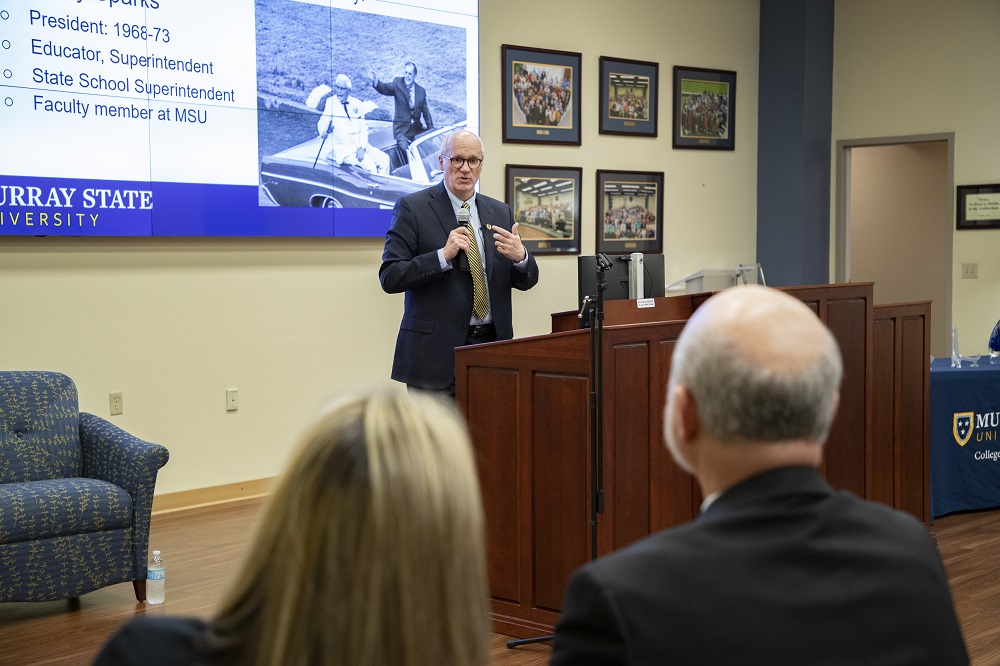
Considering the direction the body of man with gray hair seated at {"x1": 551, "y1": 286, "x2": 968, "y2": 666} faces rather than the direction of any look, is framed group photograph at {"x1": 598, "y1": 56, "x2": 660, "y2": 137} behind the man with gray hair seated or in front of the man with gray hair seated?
in front

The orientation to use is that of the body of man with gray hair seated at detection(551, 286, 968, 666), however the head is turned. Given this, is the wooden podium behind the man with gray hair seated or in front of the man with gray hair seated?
in front

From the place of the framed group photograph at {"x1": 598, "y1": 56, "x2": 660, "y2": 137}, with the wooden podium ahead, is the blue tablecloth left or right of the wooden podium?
left

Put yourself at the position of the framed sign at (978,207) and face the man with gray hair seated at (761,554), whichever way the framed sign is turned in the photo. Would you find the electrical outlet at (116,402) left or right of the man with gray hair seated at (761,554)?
right

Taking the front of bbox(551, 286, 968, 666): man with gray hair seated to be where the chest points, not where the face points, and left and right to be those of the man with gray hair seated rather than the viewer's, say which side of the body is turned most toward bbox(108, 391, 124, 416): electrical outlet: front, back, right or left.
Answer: front

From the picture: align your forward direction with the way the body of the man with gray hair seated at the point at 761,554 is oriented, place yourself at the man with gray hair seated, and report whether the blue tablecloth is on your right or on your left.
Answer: on your right

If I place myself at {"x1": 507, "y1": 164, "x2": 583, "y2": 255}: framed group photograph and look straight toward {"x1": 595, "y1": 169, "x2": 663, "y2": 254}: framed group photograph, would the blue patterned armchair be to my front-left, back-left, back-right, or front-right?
back-right

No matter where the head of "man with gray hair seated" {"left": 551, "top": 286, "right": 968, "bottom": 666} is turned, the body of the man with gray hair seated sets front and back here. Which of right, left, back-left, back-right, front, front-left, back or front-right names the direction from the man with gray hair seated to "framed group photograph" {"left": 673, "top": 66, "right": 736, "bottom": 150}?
front-right

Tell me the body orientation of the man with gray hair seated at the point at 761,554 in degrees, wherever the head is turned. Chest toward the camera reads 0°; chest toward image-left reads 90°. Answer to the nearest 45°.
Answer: approximately 135°

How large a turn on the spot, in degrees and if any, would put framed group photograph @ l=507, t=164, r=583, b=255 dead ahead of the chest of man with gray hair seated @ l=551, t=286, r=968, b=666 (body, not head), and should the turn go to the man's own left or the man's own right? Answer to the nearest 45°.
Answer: approximately 45° to the man's own right

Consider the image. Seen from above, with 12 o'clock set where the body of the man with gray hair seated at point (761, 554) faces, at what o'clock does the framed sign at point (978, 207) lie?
The framed sign is roughly at 2 o'clock from the man with gray hair seated.

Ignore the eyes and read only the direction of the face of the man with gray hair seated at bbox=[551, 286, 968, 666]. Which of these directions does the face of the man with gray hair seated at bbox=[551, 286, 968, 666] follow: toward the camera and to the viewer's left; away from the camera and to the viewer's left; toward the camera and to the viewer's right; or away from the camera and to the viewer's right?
away from the camera and to the viewer's left

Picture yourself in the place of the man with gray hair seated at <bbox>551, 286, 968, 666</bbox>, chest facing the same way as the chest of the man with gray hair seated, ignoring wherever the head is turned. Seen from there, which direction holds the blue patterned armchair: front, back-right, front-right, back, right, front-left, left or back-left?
front
